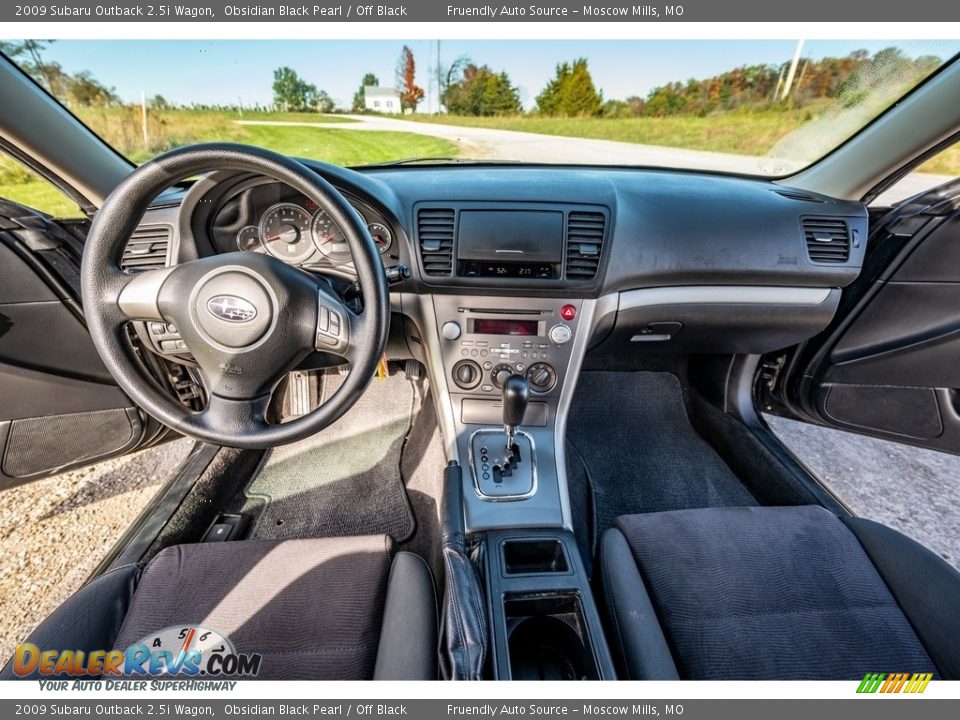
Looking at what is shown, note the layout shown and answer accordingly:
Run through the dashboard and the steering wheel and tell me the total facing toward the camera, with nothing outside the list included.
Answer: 2

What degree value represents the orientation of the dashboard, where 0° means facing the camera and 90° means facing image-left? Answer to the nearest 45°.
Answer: approximately 0°

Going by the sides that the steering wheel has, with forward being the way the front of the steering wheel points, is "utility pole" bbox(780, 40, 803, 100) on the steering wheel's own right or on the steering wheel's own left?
on the steering wheel's own left

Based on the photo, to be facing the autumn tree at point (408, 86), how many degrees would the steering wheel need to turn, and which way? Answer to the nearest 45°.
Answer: approximately 135° to its left
